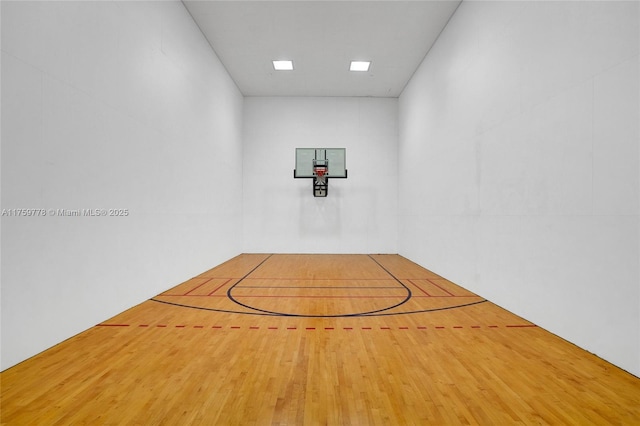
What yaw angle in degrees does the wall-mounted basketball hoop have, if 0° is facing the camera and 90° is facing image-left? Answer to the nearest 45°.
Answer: approximately 0°

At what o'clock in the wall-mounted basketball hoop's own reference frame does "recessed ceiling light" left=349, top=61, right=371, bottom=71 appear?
The recessed ceiling light is roughly at 11 o'clock from the wall-mounted basketball hoop.
